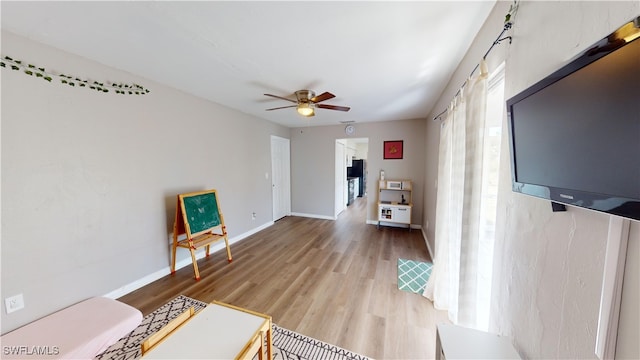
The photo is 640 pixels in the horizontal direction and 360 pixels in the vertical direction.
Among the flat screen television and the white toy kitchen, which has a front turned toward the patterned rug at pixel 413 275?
the white toy kitchen

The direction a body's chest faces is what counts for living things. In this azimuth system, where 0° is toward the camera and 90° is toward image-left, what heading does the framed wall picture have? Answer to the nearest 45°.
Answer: approximately 0°

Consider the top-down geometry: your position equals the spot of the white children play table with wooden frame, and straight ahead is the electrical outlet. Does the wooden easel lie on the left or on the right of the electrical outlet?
right

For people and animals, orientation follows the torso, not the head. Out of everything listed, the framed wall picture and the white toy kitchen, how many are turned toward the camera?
2

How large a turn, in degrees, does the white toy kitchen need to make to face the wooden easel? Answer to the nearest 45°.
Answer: approximately 45° to its right

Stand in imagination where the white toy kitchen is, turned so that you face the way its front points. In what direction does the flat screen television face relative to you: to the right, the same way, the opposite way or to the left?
to the right

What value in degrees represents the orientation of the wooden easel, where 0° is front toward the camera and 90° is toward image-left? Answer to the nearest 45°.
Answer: approximately 315°

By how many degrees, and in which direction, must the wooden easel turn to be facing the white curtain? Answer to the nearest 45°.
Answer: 0° — it already faces it

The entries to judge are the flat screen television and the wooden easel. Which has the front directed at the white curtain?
the wooden easel

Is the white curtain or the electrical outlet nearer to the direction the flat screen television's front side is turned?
the electrical outlet

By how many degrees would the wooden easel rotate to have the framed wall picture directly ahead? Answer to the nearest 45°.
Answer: approximately 45° to its left

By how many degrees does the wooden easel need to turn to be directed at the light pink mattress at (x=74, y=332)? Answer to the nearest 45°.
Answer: approximately 90° to its right
